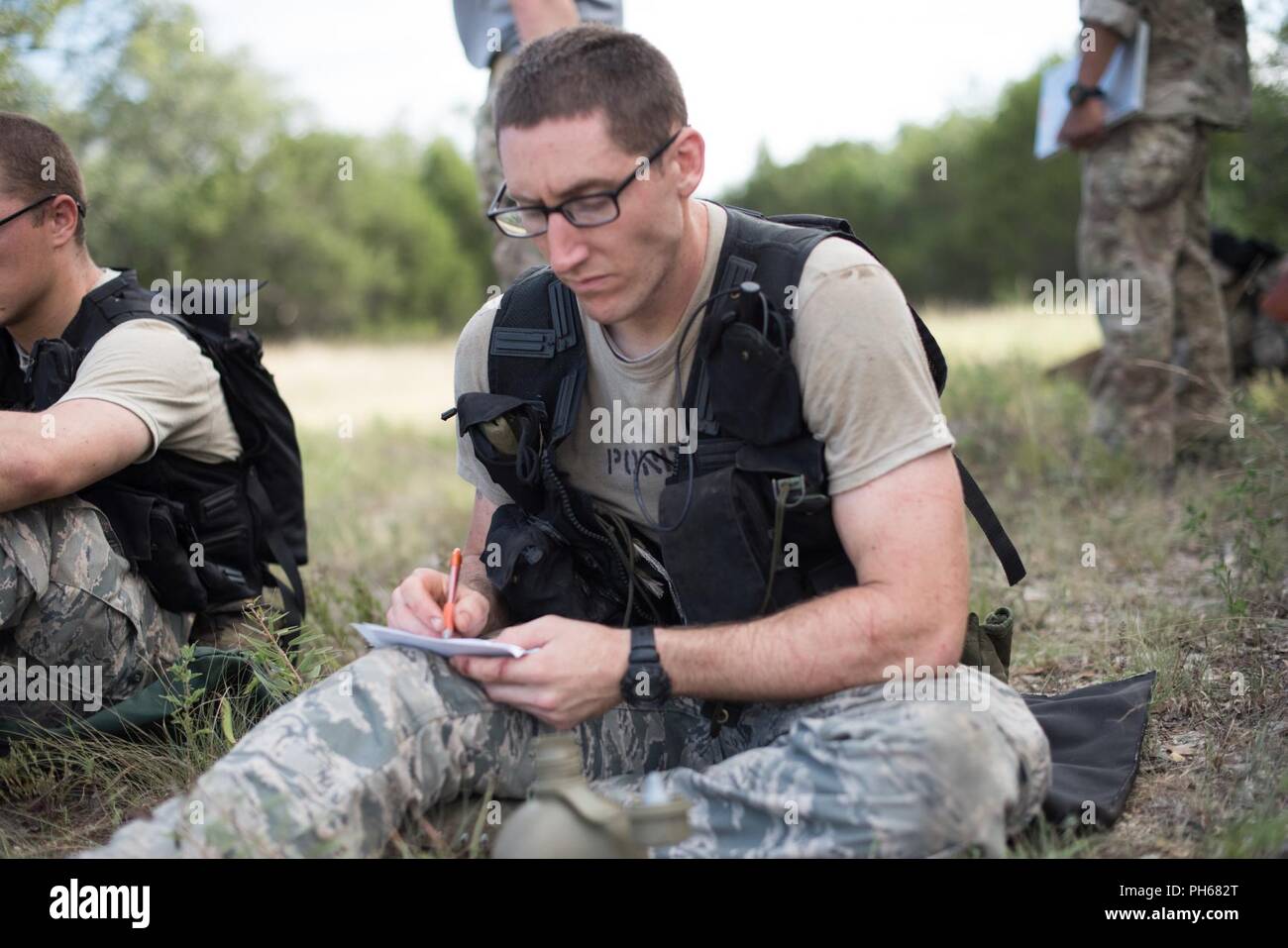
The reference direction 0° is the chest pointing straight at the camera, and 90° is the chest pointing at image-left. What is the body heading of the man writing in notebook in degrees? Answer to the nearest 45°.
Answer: approximately 45°

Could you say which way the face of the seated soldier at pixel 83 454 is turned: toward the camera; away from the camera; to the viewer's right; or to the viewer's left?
to the viewer's left

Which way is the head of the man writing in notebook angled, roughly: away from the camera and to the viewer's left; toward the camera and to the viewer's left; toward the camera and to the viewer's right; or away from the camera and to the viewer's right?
toward the camera and to the viewer's left

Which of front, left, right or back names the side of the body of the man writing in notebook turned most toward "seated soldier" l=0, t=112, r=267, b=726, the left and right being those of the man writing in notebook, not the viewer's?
right
